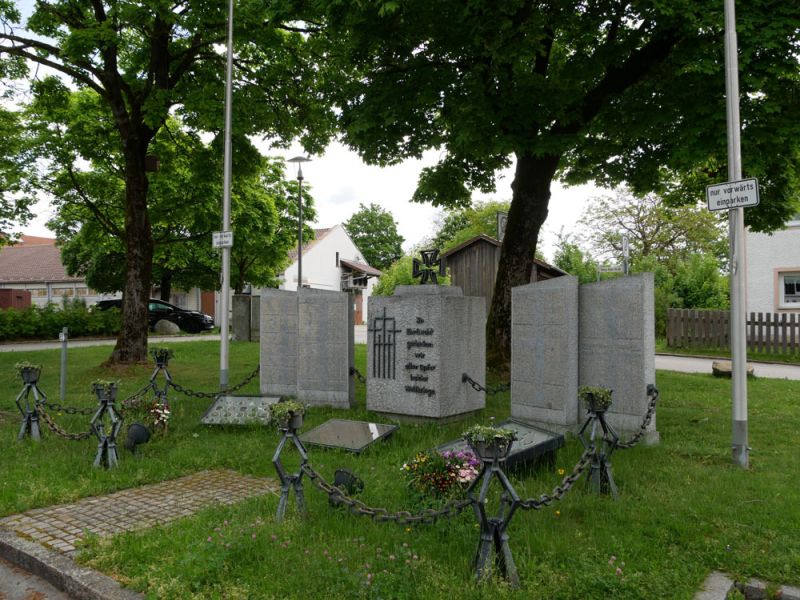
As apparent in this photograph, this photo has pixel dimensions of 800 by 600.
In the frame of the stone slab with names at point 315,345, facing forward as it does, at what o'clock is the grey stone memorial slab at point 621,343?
The grey stone memorial slab is roughly at 9 o'clock from the stone slab with names.

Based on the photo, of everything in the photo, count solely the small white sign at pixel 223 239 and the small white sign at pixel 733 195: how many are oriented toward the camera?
2

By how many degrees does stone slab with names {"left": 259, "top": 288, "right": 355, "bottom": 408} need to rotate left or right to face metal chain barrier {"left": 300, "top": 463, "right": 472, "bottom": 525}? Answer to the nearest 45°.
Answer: approximately 45° to its left

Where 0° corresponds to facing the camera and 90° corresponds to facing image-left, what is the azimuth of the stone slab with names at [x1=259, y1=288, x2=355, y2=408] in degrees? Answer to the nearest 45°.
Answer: approximately 45°

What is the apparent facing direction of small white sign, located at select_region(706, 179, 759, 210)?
toward the camera

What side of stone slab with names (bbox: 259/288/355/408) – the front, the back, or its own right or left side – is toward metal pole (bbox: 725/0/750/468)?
left

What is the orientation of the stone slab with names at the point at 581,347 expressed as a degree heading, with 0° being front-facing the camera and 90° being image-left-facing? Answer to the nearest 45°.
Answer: approximately 45°

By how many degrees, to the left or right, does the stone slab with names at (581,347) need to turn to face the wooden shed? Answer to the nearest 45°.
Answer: approximately 135° to its right

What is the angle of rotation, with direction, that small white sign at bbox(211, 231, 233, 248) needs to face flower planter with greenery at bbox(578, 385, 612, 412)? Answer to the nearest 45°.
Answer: approximately 45° to its left

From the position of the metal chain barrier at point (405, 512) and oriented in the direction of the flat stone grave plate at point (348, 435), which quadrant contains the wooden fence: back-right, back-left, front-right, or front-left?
front-right

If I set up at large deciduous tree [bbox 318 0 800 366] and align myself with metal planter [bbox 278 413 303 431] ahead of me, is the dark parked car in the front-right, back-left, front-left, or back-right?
back-right

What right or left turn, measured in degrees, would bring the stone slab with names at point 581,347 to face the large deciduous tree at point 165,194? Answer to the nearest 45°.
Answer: approximately 90° to its right

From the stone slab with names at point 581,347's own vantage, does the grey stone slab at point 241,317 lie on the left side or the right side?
on its right
